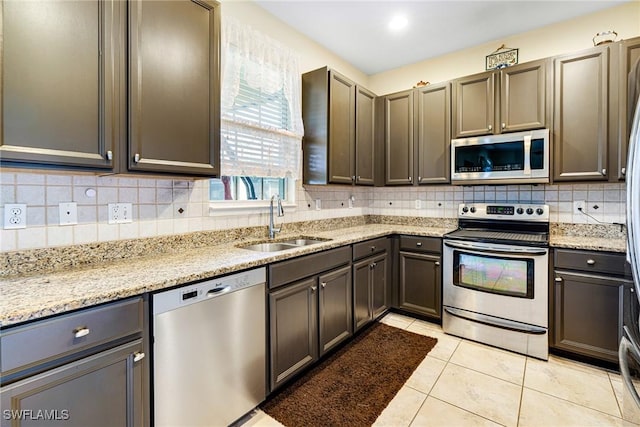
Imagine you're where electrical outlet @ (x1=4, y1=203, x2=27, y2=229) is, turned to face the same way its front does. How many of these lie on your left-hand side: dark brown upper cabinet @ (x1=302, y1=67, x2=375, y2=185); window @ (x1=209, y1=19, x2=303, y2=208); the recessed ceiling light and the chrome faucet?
4

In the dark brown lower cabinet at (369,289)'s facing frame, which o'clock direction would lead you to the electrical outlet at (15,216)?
The electrical outlet is roughly at 3 o'clock from the dark brown lower cabinet.

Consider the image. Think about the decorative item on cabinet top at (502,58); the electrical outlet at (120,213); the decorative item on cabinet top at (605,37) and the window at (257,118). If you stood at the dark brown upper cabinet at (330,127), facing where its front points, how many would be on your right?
2

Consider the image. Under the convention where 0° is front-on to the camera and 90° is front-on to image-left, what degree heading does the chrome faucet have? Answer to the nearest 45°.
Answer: approximately 315°

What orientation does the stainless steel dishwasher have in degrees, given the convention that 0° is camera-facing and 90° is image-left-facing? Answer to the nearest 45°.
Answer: approximately 315°

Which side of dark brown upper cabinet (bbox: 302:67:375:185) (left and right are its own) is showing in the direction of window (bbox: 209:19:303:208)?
right

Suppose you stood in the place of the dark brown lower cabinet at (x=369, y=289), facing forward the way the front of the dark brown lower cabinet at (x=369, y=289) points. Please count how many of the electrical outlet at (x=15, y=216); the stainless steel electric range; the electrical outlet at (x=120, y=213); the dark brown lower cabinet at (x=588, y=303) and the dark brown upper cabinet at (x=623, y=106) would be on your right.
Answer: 2
